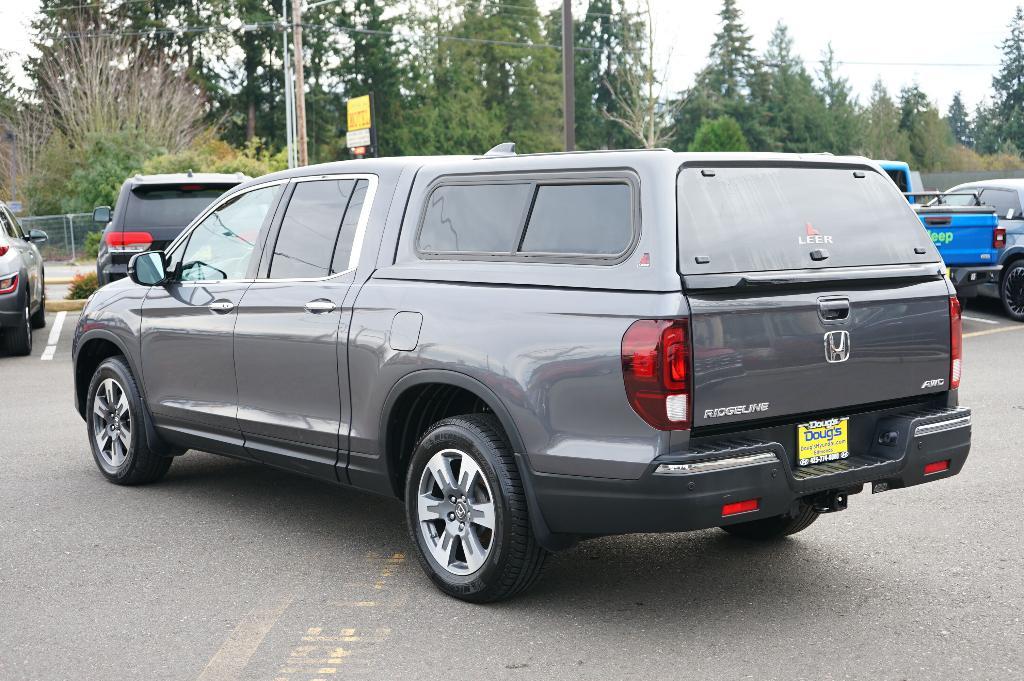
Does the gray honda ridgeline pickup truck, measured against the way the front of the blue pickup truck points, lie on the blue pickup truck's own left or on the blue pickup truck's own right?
on the blue pickup truck's own left

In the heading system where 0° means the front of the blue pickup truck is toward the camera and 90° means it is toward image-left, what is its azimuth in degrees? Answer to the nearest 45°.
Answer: approximately 135°

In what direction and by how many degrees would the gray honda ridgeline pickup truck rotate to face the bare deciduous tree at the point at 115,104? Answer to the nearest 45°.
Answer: approximately 45° to its right

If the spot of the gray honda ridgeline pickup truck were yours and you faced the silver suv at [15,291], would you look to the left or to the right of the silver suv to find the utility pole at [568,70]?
right

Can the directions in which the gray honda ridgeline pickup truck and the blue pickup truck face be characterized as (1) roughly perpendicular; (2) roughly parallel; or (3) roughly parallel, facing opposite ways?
roughly parallel

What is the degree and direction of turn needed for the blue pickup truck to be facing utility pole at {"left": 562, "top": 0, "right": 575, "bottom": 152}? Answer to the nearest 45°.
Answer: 0° — it already faces it

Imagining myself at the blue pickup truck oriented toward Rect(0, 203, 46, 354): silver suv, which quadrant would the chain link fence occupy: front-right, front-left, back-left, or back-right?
front-right

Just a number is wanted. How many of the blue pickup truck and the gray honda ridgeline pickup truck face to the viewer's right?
0

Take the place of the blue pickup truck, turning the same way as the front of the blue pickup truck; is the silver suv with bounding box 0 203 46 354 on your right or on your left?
on your left

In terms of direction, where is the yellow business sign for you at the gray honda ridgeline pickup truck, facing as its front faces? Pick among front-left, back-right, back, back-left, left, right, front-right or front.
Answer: front-right

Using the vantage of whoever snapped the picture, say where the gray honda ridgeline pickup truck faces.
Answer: facing away from the viewer and to the left of the viewer

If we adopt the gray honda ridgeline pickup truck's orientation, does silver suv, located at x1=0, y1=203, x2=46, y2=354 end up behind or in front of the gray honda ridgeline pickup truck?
in front

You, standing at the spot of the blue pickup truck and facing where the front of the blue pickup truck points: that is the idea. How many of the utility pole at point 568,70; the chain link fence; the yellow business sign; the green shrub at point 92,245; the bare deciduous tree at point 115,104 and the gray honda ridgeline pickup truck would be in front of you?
5

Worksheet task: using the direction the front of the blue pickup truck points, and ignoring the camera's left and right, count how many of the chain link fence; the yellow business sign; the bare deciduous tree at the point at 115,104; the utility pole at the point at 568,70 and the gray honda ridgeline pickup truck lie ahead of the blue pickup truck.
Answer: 4
